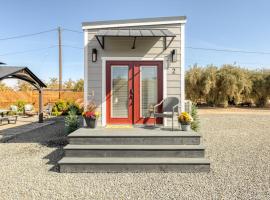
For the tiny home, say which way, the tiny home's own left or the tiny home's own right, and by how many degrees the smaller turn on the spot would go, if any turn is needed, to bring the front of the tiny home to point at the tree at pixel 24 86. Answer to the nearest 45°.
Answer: approximately 135° to the tiny home's own right

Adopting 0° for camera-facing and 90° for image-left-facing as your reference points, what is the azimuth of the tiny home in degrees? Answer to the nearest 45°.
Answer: approximately 0°

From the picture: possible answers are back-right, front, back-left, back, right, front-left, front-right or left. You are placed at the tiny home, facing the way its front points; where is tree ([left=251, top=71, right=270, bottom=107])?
back-left

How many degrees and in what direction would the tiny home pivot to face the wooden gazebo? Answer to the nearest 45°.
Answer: approximately 135° to its right

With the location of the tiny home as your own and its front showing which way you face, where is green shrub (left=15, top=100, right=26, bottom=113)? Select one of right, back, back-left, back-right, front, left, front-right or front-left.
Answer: back-right

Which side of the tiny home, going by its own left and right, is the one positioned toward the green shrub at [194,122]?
left

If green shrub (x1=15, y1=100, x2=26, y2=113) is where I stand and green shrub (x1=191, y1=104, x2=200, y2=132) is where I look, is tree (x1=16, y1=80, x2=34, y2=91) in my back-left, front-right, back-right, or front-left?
back-left

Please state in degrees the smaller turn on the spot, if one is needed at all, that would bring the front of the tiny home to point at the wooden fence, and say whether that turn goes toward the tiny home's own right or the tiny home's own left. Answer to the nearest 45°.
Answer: approximately 135° to the tiny home's own right
